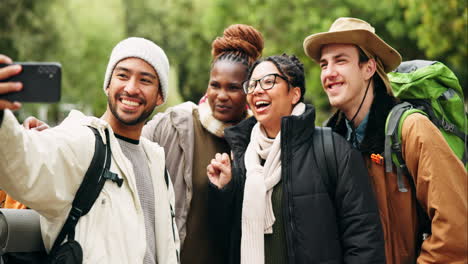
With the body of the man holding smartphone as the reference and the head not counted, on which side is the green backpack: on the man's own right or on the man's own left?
on the man's own left

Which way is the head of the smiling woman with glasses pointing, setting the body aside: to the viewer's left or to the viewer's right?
to the viewer's left

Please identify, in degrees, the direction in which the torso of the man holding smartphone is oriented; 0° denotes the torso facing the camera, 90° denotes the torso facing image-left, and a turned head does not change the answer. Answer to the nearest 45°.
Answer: approximately 315°

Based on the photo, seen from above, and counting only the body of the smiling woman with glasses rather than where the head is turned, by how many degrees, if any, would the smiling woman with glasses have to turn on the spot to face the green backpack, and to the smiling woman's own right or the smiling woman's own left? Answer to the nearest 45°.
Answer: approximately 135° to the smiling woman's own left

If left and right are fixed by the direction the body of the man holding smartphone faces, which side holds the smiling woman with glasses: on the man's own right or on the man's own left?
on the man's own left

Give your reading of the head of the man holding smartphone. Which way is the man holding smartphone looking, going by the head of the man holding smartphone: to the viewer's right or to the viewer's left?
to the viewer's left

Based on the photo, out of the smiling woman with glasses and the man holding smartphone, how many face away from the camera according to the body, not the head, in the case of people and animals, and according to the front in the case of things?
0

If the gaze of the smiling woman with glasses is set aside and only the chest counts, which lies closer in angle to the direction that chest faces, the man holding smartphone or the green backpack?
the man holding smartphone
